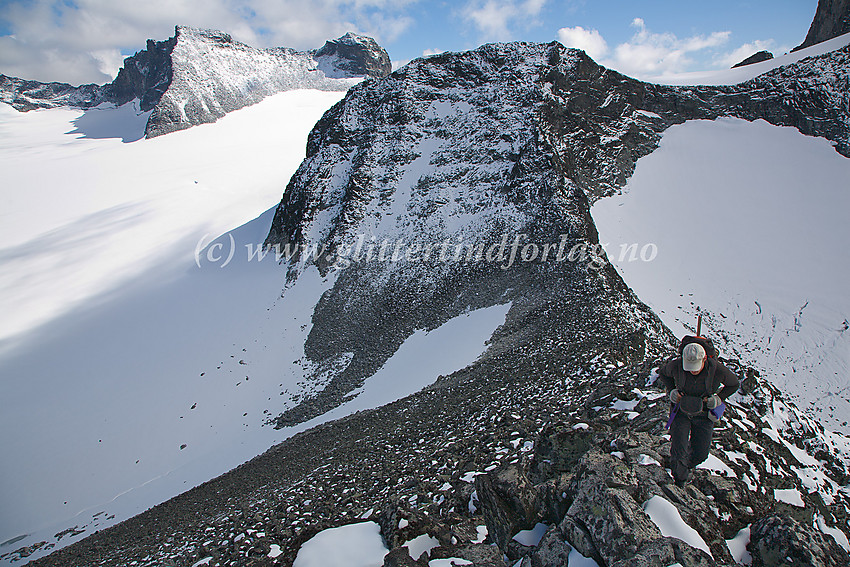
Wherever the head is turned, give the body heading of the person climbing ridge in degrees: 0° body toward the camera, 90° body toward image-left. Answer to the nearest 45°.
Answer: approximately 0°

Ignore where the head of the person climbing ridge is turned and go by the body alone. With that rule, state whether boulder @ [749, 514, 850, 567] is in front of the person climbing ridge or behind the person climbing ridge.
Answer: in front
